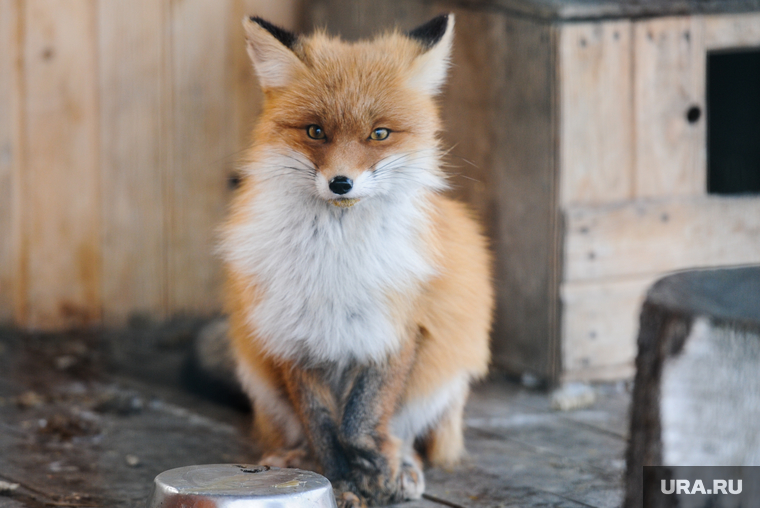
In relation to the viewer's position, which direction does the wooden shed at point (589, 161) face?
facing the viewer and to the right of the viewer

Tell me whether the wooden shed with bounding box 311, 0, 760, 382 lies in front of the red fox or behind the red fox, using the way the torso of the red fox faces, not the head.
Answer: behind

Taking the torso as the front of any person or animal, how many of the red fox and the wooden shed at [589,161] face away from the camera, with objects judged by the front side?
0

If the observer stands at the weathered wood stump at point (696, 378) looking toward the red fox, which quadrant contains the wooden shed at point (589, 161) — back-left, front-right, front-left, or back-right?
front-right

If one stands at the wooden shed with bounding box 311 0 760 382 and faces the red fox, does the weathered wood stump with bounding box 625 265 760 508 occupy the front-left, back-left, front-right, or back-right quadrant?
front-left

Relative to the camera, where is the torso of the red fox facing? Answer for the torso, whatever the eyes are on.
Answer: toward the camera

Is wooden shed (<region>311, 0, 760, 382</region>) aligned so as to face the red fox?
no
